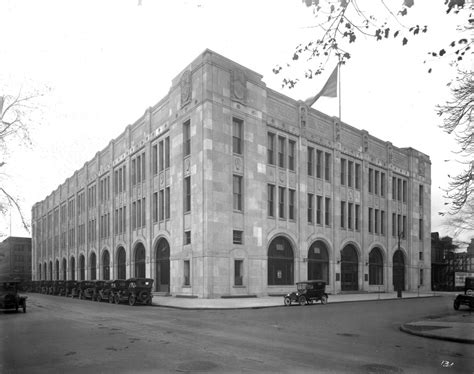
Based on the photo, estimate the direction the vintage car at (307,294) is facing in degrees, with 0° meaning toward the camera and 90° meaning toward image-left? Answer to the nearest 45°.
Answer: approximately 45°

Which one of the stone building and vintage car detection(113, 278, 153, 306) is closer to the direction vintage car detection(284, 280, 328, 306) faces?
the vintage car
